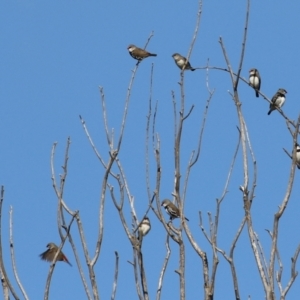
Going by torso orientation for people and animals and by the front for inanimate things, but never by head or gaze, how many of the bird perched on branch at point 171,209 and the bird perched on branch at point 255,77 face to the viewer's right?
0

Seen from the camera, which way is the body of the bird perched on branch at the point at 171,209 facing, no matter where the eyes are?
to the viewer's left

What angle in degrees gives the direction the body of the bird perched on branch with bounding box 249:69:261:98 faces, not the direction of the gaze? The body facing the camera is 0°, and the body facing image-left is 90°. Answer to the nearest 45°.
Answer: approximately 45°
